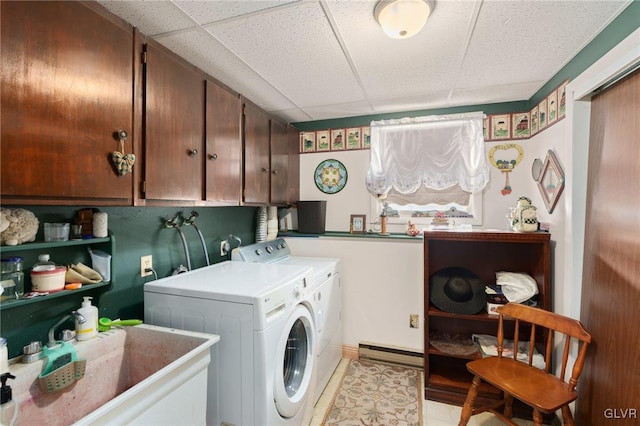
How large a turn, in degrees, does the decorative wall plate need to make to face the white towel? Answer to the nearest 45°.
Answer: approximately 45° to its left

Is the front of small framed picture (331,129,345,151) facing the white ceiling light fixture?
yes

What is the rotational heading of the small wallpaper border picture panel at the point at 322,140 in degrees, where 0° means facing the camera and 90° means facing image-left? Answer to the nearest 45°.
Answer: approximately 0°

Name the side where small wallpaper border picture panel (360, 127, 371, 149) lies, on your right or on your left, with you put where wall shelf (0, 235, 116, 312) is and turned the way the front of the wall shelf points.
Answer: on your left
